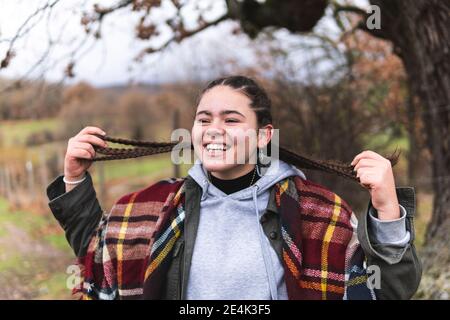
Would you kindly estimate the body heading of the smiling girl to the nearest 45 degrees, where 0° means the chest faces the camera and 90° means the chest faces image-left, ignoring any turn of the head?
approximately 0°

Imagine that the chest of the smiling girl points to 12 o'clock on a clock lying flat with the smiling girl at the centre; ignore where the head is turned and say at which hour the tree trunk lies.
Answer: The tree trunk is roughly at 7 o'clock from the smiling girl.
